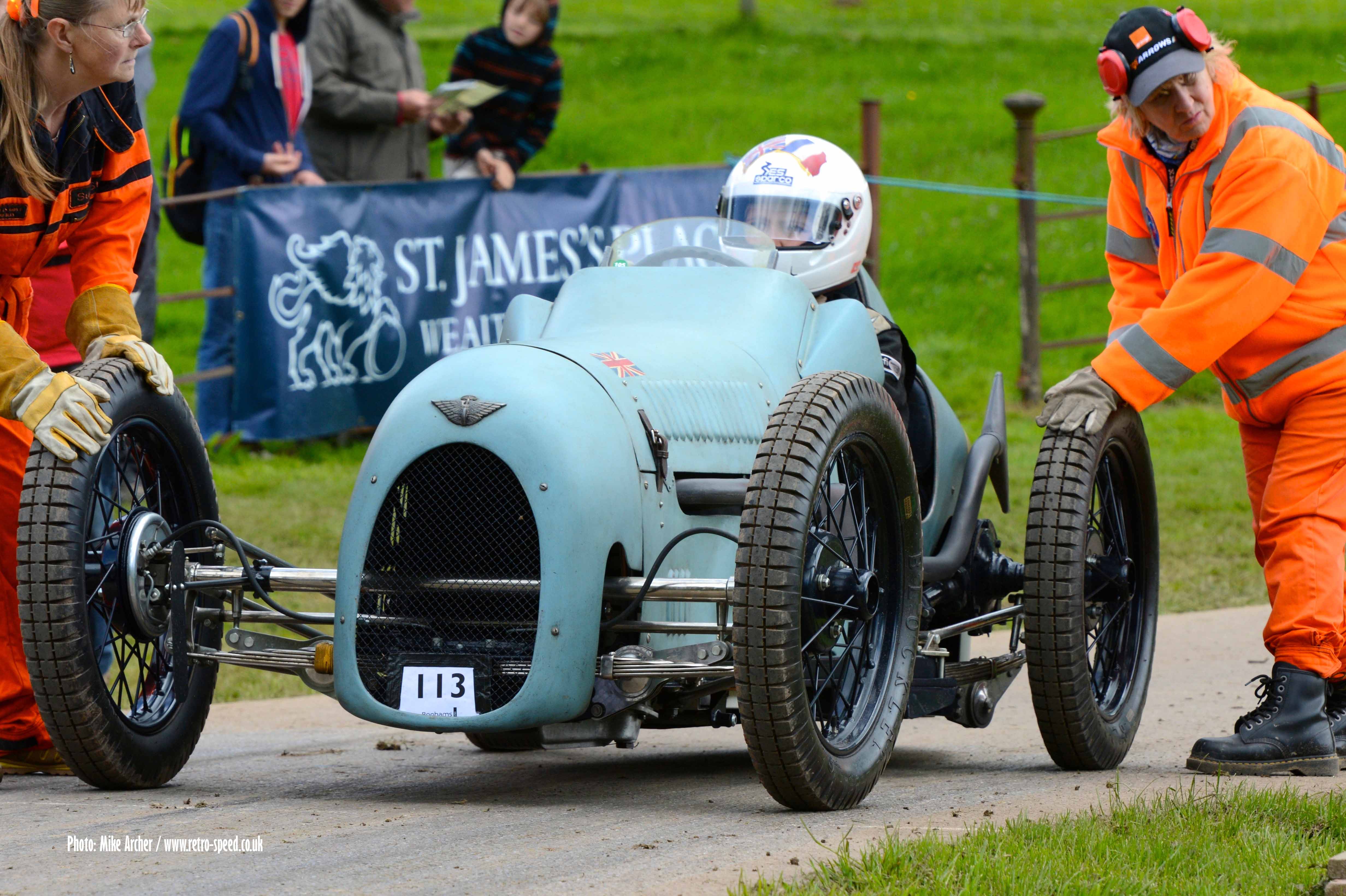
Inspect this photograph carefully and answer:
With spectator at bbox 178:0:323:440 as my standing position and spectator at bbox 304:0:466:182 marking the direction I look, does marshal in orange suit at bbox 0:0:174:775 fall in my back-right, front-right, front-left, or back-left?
back-right

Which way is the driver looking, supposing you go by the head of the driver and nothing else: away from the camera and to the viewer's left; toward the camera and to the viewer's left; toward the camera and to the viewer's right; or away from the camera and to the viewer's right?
toward the camera and to the viewer's left

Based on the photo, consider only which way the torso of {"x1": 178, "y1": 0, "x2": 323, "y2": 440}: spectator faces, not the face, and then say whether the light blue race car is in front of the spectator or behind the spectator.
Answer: in front

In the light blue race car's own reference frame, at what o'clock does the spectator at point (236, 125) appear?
The spectator is roughly at 4 o'clock from the light blue race car.

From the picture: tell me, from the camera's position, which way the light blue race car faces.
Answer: facing the viewer and to the left of the viewer

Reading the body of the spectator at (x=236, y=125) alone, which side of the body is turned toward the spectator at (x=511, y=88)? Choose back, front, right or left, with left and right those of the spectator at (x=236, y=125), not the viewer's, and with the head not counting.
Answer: left

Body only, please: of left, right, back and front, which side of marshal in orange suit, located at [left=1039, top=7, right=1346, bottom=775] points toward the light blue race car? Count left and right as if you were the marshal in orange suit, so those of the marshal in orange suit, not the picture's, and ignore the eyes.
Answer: front

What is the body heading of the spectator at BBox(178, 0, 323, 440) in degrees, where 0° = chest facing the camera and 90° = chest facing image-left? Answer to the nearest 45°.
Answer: approximately 315°

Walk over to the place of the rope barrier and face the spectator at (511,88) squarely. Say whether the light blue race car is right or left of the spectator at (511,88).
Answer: left

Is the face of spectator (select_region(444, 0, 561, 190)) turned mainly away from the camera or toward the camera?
toward the camera
